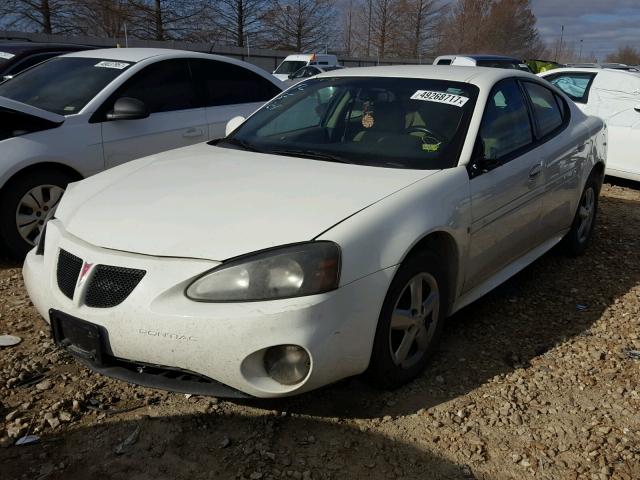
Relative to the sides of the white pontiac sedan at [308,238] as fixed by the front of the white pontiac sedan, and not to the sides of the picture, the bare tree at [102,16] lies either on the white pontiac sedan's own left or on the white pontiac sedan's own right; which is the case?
on the white pontiac sedan's own right

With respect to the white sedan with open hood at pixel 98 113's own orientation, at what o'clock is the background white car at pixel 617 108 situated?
The background white car is roughly at 7 o'clock from the white sedan with open hood.

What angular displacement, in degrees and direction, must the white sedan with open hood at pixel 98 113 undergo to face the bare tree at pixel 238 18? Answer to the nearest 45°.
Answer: approximately 135° to its right

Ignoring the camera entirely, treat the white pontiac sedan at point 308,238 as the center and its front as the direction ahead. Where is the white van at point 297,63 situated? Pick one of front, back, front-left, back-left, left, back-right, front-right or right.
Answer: back-right

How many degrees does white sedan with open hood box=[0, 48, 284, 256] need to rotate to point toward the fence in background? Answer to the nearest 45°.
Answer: approximately 135° to its right

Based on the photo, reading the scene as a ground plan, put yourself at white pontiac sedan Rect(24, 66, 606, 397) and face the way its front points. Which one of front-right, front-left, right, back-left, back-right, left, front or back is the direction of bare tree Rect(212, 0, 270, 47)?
back-right

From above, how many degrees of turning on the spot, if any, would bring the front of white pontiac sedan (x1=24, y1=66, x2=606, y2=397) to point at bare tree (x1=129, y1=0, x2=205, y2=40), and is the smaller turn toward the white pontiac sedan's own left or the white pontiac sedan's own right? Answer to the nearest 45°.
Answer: approximately 135° to the white pontiac sedan's own right

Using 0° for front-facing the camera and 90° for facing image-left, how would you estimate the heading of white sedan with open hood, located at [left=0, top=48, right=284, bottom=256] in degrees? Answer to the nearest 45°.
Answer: approximately 45°

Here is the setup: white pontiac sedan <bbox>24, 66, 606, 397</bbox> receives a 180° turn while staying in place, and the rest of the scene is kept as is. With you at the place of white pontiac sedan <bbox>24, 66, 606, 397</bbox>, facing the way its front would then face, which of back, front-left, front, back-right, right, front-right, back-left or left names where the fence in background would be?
front-left

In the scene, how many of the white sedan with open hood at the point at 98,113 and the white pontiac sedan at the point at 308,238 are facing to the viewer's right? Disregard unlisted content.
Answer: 0

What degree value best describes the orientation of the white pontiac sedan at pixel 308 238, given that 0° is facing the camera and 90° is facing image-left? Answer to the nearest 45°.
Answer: approximately 45°
